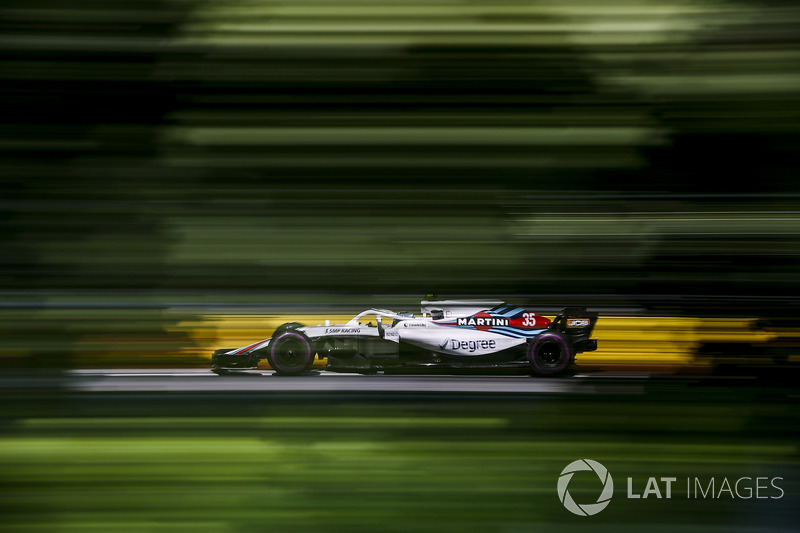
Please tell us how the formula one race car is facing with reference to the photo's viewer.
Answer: facing to the left of the viewer
